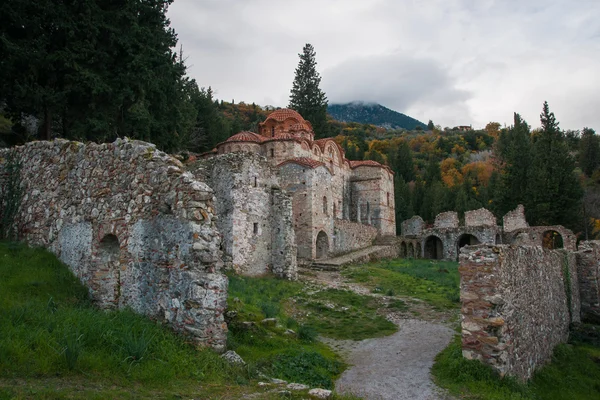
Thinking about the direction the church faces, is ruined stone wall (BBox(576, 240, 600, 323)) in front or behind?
in front

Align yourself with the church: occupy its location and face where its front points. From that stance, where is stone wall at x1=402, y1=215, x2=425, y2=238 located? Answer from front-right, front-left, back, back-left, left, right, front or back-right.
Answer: left

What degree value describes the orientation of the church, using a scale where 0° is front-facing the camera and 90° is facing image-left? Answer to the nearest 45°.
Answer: approximately 315°

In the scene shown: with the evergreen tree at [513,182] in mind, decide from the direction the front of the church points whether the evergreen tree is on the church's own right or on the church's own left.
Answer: on the church's own left

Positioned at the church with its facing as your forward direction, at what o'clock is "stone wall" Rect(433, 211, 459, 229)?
The stone wall is roughly at 9 o'clock from the church.

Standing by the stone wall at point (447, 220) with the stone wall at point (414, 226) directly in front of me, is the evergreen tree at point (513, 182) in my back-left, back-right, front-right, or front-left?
back-right

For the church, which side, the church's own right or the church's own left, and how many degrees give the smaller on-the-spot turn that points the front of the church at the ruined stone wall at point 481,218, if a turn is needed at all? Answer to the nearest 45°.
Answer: approximately 90° to the church's own left

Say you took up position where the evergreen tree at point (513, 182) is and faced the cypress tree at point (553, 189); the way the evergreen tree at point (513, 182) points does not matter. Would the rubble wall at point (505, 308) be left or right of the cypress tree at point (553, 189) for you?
right

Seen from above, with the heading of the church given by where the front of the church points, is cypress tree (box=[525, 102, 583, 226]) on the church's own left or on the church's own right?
on the church's own left

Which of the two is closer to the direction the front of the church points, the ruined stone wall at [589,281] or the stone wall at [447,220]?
the ruined stone wall
